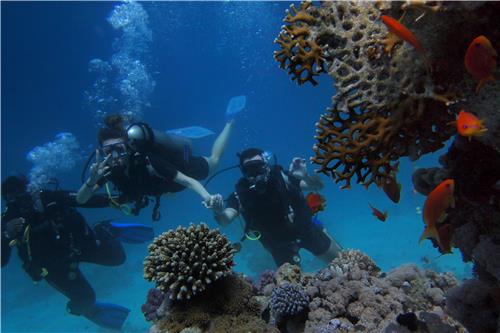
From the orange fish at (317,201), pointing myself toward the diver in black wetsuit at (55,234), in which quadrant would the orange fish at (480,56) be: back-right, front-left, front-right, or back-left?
back-left

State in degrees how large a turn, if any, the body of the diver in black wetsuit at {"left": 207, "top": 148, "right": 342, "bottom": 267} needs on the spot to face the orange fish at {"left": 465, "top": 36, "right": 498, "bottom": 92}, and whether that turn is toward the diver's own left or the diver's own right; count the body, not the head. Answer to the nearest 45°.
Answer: approximately 45° to the diver's own left

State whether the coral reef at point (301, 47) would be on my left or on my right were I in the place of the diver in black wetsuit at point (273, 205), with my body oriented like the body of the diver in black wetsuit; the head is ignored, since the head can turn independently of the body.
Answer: on my left

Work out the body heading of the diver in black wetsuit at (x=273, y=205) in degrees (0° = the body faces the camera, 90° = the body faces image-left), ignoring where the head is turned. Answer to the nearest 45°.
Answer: approximately 45°

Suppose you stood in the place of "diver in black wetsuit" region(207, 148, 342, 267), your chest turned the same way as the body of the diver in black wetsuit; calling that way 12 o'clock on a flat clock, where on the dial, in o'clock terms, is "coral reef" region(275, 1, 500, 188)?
The coral reef is roughly at 10 o'clock from the diver in black wetsuit.

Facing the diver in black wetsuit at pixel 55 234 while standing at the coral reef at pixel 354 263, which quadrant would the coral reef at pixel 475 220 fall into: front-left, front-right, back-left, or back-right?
back-left
